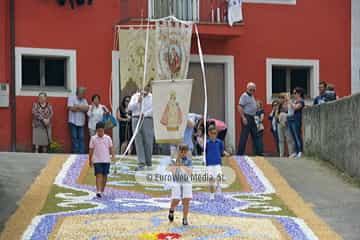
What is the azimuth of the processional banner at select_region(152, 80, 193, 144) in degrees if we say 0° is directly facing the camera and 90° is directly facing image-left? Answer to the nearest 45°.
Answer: approximately 0°

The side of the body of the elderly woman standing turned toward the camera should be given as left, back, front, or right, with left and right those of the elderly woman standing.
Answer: front

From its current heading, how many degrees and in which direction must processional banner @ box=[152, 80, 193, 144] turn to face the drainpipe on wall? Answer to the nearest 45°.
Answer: approximately 135° to its right

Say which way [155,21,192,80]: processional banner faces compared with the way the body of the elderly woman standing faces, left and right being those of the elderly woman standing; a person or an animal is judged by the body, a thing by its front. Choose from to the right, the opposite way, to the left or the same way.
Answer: the same way

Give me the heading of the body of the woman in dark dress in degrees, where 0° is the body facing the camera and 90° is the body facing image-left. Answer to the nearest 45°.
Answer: approximately 315°

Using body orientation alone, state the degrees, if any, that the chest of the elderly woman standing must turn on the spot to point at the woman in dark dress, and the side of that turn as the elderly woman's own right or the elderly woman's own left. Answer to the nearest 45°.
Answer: approximately 90° to the elderly woman's own left

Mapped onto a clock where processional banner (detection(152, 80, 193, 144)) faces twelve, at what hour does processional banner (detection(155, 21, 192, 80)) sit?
processional banner (detection(155, 21, 192, 80)) is roughly at 6 o'clock from processional banner (detection(152, 80, 193, 144)).

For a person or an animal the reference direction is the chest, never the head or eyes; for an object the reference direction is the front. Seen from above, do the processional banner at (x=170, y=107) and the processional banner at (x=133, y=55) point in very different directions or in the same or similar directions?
same or similar directions

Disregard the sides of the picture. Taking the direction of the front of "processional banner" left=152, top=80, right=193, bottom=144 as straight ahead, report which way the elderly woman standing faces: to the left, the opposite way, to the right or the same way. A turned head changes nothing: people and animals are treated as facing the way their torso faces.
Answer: the same way

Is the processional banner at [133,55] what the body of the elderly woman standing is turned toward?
no

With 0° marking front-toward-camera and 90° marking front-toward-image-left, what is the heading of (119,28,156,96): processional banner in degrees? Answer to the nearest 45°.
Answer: approximately 0°

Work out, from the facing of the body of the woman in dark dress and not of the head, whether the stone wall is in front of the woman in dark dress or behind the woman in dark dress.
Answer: in front

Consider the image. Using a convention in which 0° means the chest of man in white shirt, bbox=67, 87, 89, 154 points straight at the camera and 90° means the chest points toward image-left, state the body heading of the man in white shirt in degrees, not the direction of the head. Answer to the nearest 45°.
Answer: approximately 315°

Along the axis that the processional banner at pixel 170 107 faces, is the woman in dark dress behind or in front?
behind

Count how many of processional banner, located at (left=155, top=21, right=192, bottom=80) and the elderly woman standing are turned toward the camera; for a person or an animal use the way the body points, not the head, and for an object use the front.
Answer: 2
